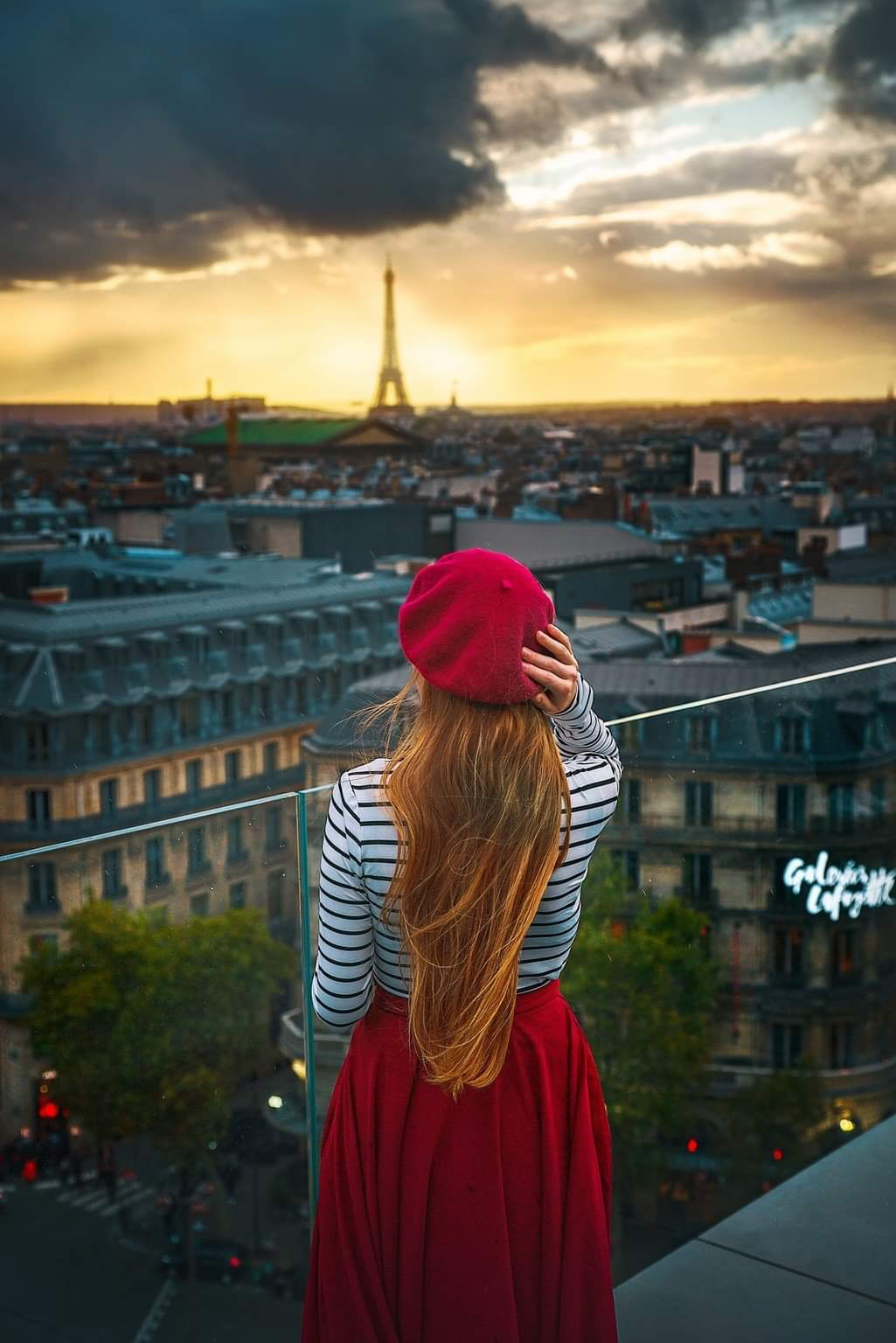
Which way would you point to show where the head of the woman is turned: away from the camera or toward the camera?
away from the camera

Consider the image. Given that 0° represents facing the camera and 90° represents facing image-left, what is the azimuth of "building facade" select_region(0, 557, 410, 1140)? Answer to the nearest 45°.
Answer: approximately 315°

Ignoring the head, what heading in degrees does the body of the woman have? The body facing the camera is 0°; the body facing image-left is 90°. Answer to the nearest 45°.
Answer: approximately 180°

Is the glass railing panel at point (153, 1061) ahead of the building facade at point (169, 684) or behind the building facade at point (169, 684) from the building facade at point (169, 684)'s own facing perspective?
ahead

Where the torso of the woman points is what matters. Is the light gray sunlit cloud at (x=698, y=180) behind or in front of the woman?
in front

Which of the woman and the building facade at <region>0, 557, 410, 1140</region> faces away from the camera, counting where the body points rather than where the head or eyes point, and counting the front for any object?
the woman

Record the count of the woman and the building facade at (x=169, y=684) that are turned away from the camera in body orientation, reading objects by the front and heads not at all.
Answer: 1
